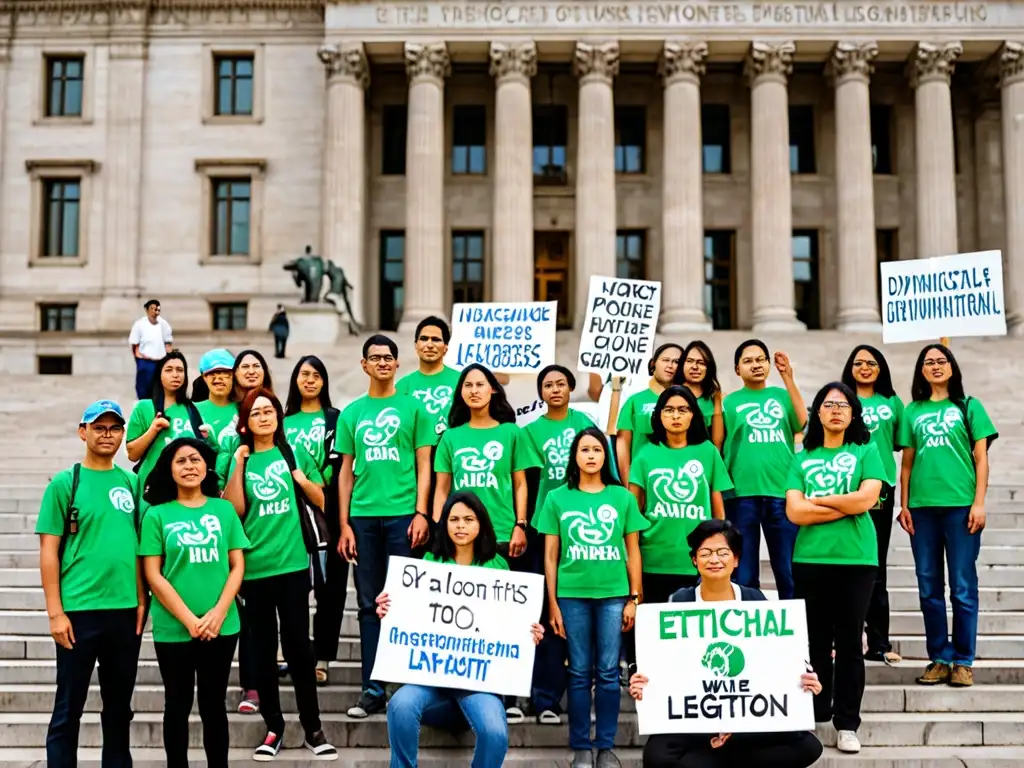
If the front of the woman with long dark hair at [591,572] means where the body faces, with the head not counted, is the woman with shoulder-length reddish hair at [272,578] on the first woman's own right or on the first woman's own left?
on the first woman's own right

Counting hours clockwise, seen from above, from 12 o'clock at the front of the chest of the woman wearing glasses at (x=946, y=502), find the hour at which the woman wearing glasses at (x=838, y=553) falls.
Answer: the woman wearing glasses at (x=838, y=553) is roughly at 1 o'clock from the woman wearing glasses at (x=946, y=502).

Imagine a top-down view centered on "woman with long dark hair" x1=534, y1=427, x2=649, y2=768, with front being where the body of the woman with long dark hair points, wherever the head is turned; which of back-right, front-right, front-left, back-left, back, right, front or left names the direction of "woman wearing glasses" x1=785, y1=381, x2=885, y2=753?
left

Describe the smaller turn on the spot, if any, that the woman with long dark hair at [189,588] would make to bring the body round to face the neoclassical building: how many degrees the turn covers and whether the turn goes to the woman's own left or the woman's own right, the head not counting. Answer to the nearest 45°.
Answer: approximately 180°

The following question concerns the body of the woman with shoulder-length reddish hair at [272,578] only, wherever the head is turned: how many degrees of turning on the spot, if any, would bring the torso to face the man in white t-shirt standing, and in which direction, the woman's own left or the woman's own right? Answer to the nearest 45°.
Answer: approximately 180°

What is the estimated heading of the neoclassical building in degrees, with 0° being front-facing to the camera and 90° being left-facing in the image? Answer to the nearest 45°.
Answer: approximately 0°

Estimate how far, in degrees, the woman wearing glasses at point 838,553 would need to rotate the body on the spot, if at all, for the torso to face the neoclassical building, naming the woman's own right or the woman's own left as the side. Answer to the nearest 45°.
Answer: approximately 180°

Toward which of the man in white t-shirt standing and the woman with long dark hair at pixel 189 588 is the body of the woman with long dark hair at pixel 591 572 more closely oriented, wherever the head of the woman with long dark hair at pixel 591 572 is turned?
the woman with long dark hair
